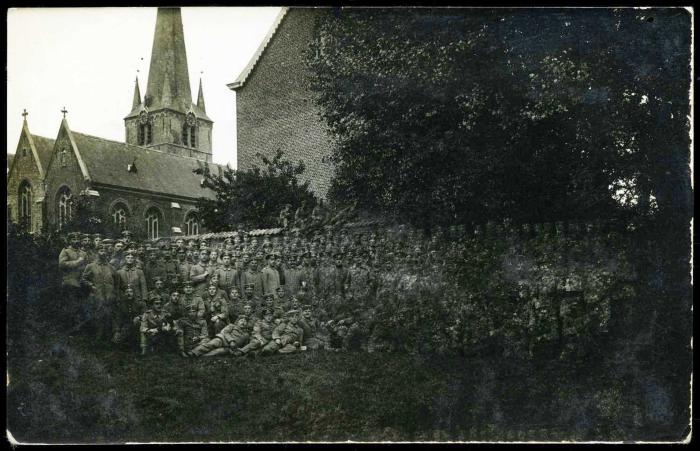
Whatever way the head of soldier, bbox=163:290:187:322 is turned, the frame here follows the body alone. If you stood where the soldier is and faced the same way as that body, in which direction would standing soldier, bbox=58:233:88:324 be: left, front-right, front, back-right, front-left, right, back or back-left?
right

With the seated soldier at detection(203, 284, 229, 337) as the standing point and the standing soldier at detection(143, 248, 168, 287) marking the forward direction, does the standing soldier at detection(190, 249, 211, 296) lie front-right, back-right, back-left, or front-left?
front-right

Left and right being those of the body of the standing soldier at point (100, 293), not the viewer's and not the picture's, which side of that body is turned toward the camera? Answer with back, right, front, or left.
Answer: front

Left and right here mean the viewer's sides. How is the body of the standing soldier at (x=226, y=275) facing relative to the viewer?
facing the viewer

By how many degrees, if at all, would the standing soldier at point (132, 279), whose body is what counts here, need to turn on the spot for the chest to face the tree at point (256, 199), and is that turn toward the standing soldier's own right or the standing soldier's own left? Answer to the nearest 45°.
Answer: approximately 90° to the standing soldier's own left

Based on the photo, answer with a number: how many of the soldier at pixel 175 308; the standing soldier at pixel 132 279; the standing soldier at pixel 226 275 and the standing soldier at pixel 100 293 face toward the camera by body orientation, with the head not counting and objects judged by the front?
4

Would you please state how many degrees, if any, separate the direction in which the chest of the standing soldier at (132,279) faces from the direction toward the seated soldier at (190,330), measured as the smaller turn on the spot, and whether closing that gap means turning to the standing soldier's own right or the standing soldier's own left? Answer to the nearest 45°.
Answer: approximately 90° to the standing soldier's own left

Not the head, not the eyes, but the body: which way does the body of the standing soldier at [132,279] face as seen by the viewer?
toward the camera

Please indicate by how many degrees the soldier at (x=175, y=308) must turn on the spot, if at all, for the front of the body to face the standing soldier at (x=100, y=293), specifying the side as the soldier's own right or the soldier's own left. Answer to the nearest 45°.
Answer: approximately 90° to the soldier's own right
